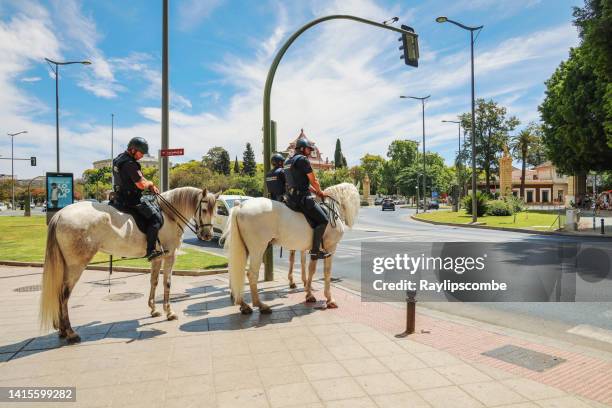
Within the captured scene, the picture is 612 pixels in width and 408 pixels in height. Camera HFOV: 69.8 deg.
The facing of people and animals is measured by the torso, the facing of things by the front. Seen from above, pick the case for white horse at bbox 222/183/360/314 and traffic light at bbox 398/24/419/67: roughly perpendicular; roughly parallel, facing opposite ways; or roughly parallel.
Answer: roughly perpendicular

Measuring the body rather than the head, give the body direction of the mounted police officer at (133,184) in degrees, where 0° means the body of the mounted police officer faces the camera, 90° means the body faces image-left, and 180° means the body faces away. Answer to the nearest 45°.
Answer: approximately 270°

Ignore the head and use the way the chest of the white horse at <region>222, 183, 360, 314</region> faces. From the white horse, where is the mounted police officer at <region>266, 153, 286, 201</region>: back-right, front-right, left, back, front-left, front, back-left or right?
front-left

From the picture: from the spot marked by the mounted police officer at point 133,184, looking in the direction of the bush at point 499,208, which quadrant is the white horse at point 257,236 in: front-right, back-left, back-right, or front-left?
front-right

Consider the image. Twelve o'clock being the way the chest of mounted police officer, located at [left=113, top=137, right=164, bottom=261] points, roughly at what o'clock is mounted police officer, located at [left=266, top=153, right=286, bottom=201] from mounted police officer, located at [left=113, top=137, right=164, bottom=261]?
mounted police officer, located at [left=266, top=153, right=286, bottom=201] is roughly at 11 o'clock from mounted police officer, located at [left=113, top=137, right=164, bottom=261].

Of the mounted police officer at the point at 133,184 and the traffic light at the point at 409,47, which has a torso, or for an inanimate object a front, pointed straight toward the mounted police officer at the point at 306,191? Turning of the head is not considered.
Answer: the mounted police officer at the point at 133,184

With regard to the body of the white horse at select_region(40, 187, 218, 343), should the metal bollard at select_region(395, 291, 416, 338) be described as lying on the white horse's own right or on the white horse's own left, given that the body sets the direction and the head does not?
on the white horse's own right

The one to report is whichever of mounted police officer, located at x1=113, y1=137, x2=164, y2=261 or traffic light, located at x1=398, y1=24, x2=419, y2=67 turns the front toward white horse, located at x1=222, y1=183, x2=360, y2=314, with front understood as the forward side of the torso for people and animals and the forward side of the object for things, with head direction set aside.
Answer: the mounted police officer

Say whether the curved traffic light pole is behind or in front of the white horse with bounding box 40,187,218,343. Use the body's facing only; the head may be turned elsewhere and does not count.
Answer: in front

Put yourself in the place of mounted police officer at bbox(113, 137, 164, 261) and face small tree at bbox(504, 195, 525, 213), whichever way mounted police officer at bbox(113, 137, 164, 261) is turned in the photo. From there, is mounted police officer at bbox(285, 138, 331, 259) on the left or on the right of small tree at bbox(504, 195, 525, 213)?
right

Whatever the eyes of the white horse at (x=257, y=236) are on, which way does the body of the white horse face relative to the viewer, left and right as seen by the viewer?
facing away from the viewer and to the right of the viewer

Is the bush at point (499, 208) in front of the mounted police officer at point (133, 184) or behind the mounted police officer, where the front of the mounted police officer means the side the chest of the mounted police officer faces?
in front

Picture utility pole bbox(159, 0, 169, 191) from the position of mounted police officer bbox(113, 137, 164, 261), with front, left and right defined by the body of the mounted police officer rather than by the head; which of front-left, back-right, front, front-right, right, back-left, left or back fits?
left

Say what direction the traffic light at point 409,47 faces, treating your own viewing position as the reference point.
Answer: facing away from the viewer and to the left of the viewer

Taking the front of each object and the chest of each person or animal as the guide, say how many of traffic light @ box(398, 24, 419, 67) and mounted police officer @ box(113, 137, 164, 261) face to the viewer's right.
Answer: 1
